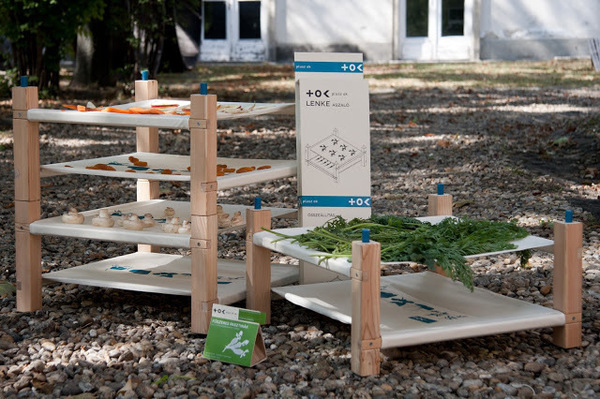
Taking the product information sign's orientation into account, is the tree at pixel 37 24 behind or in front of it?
behind

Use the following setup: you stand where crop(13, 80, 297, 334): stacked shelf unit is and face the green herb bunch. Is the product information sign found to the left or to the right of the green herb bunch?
left

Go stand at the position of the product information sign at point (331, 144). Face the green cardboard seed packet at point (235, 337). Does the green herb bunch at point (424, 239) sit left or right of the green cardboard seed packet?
left

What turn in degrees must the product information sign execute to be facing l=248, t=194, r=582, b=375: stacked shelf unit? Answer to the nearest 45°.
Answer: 0° — it already faces it

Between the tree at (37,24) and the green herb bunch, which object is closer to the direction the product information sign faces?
the green herb bunch

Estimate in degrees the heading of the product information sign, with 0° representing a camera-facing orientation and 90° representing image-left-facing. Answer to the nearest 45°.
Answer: approximately 0°

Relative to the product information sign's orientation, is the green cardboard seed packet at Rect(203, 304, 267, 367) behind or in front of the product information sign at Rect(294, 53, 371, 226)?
in front

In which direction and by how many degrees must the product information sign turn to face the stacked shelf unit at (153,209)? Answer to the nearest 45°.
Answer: approximately 45° to its right

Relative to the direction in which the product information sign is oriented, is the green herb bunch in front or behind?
in front

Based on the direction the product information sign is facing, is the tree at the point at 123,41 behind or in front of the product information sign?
behind
